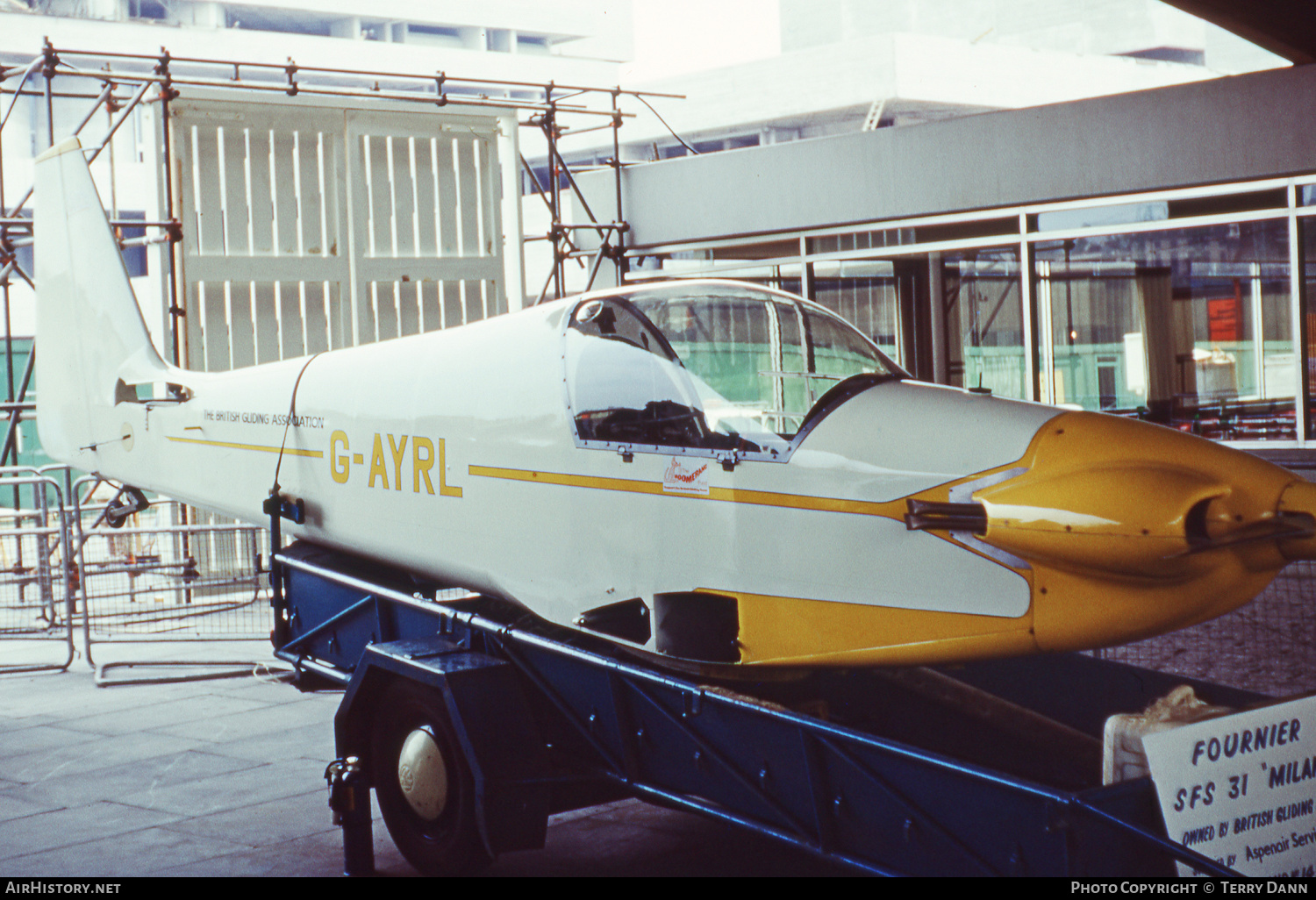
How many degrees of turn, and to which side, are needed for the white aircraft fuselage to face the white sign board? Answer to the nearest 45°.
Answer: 0° — it already faces it

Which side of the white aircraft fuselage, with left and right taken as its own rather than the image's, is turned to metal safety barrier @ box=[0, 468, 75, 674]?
back

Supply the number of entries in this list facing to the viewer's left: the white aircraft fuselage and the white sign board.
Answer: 0

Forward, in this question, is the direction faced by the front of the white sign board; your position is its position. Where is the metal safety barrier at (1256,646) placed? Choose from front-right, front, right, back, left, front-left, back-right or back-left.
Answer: back

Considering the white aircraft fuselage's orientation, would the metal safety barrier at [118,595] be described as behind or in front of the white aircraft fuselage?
behind

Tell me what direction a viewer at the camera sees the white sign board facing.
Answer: facing the viewer

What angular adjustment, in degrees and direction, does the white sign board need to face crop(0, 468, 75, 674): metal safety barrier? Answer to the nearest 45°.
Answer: approximately 135° to its right

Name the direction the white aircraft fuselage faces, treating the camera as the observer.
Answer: facing the viewer and to the right of the viewer

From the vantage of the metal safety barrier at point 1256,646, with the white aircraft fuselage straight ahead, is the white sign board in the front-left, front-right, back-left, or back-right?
front-left
